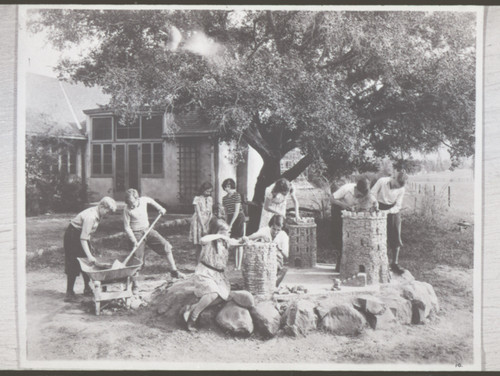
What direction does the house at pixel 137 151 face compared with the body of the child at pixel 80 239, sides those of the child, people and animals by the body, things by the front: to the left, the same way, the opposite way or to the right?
to the right

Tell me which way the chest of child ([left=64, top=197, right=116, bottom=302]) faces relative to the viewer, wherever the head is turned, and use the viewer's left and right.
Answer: facing to the right of the viewer

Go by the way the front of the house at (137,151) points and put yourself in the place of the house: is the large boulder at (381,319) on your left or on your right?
on your left

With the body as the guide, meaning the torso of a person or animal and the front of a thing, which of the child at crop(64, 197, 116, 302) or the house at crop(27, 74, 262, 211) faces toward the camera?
the house

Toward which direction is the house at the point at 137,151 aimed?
toward the camera

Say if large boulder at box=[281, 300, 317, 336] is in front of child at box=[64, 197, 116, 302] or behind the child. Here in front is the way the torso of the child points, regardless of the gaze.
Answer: in front

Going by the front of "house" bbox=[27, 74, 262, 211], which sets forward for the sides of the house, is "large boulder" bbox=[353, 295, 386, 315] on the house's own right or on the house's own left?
on the house's own left

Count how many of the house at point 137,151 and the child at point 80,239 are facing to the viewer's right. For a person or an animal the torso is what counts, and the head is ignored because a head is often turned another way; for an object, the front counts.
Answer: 1
